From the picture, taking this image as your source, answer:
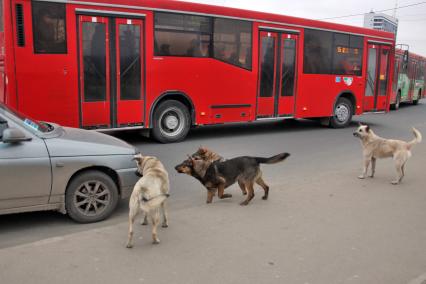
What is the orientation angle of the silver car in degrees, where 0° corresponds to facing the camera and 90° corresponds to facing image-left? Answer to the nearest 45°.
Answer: approximately 270°

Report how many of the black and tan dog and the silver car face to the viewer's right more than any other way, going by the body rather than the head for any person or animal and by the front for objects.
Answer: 1

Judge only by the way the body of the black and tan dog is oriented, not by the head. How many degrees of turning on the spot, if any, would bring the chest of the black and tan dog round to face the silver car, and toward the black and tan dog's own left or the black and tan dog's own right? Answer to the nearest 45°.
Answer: approximately 45° to the black and tan dog's own left

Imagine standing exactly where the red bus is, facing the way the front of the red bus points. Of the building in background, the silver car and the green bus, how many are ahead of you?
2

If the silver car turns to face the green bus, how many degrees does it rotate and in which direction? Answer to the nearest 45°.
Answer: approximately 45° to its left

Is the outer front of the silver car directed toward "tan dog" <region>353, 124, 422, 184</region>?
yes

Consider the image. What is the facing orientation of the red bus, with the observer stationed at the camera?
facing away from the viewer and to the right of the viewer

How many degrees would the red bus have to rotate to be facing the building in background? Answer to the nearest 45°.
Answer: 0° — it already faces it

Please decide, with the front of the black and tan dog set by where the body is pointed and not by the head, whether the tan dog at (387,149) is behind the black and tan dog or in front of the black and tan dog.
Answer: behind

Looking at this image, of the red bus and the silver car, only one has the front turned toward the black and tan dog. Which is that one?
the silver car

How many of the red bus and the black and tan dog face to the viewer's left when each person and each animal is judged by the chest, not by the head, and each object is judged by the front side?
1

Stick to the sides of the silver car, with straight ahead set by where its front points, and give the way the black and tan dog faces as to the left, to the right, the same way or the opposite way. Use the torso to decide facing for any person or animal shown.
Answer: the opposite way

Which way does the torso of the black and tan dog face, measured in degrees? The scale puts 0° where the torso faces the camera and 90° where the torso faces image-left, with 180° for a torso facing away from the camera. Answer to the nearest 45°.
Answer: approximately 90°

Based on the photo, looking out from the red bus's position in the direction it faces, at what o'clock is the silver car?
The silver car is roughly at 5 o'clock from the red bus.

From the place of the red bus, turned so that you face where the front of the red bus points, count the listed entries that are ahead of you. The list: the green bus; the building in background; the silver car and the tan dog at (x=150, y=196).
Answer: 2

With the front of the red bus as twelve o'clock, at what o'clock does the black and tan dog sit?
The black and tan dog is roughly at 4 o'clock from the red bus.
